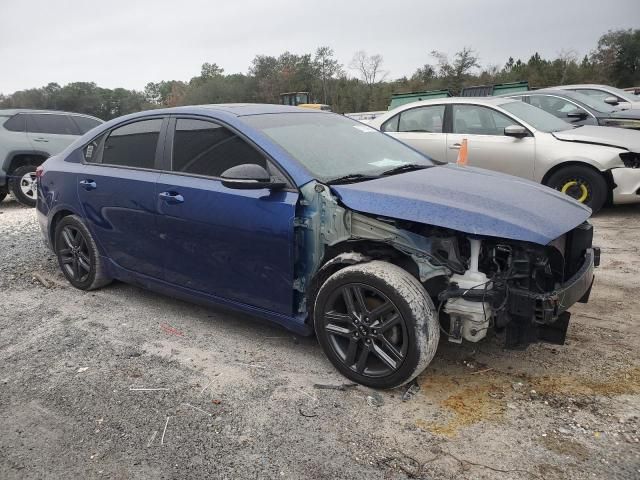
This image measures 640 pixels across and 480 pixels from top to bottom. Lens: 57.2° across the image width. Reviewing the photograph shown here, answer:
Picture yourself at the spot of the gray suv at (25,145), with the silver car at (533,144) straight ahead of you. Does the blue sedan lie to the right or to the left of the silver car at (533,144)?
right

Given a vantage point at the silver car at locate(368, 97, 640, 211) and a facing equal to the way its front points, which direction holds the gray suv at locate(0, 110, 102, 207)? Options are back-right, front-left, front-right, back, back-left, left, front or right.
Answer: back-right

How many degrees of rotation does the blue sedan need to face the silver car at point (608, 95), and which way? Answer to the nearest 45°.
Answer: approximately 90° to its left

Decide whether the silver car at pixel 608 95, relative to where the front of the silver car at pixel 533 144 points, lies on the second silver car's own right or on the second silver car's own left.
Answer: on the second silver car's own left

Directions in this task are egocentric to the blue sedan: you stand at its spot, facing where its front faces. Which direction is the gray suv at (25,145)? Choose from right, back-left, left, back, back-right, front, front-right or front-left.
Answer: back

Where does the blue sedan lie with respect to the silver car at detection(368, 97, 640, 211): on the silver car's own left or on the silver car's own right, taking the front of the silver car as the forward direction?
on the silver car's own right

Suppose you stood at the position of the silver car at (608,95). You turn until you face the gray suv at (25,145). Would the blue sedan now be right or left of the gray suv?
left

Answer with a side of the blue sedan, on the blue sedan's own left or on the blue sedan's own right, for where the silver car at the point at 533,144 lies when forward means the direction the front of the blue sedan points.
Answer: on the blue sedan's own left

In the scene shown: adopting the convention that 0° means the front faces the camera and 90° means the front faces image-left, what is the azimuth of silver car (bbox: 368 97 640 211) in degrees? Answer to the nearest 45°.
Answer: approximately 315°
